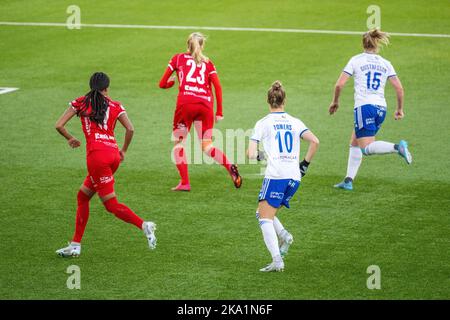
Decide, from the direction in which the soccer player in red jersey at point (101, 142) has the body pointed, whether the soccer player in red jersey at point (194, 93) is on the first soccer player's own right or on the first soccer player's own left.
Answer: on the first soccer player's own right

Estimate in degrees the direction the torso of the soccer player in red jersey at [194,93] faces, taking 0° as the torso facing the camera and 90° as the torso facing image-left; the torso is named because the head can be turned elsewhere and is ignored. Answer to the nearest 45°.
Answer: approximately 135°

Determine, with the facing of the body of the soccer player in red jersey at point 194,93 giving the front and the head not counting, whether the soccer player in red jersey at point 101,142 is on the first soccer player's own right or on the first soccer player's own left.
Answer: on the first soccer player's own left

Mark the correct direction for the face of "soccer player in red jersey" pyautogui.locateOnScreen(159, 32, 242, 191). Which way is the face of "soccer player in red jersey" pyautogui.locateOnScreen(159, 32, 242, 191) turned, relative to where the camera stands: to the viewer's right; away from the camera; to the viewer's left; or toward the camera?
away from the camera
